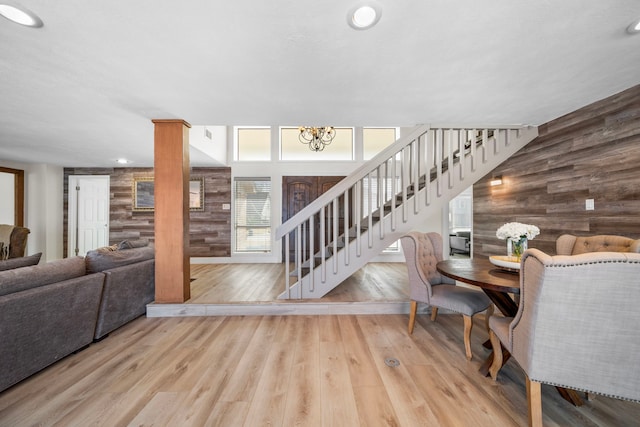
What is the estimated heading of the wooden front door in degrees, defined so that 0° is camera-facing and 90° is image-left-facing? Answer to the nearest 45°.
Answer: approximately 0°

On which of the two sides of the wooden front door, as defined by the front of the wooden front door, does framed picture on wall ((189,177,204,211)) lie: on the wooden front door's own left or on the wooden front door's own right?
on the wooden front door's own right

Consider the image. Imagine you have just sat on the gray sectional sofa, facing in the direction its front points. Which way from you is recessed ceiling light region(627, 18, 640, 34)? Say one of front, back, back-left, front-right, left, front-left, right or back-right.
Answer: back

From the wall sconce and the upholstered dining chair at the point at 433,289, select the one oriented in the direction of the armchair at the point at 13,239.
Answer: the wall sconce

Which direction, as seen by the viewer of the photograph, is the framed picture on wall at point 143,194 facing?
facing the viewer

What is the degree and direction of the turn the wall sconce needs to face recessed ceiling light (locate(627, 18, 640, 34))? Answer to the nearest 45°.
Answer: approximately 45° to its left

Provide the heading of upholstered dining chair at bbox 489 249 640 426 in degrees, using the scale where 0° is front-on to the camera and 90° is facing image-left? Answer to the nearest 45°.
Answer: approximately 135°

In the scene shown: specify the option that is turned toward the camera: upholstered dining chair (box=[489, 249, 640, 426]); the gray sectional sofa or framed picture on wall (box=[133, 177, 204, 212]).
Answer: the framed picture on wall

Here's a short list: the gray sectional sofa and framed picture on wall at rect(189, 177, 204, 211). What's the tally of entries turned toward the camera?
1

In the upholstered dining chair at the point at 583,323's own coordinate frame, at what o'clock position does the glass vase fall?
The glass vase is roughly at 1 o'clock from the upholstered dining chair.

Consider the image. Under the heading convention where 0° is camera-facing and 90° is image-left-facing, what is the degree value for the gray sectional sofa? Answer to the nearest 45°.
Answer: approximately 135°

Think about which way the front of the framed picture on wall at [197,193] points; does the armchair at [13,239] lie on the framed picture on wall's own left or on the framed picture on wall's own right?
on the framed picture on wall's own right

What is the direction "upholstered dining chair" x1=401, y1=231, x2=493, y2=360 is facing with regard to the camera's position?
facing the viewer and to the right of the viewer

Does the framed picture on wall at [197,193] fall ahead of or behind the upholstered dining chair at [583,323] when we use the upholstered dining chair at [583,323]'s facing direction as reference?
ahead

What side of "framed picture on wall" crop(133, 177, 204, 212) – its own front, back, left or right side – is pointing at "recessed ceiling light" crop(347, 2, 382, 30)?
front
